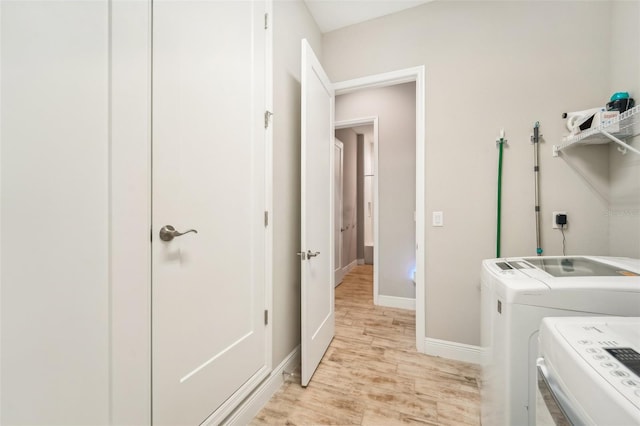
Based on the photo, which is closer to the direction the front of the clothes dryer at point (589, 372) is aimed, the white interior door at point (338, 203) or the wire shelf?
the white interior door

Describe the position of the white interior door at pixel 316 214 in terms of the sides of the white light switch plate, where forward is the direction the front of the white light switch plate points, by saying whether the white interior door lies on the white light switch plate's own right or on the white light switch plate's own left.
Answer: on the white light switch plate's own right

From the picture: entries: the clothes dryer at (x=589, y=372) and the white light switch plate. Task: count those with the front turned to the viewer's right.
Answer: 0

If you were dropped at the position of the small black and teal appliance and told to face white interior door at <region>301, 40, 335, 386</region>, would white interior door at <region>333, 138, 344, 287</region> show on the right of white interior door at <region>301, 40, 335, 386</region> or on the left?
right

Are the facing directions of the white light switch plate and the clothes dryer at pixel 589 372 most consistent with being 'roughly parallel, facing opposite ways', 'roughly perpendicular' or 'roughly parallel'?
roughly perpendicular

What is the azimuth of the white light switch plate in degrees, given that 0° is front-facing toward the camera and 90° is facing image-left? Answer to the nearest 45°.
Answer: approximately 0°

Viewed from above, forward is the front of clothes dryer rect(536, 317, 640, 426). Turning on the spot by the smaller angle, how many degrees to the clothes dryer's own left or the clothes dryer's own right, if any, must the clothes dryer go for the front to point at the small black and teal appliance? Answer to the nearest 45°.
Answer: approximately 135° to the clothes dryer's own right

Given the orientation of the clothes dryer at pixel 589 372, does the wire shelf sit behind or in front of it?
behind

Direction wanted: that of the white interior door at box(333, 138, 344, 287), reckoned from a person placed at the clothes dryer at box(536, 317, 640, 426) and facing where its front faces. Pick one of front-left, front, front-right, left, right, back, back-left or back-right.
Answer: right

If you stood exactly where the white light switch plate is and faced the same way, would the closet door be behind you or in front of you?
in front

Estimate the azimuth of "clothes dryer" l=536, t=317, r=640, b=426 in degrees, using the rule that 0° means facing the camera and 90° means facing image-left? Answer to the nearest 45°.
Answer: approximately 45°

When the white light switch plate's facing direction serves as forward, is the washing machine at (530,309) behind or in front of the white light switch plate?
in front

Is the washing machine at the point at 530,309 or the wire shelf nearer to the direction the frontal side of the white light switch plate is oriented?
the washing machine
